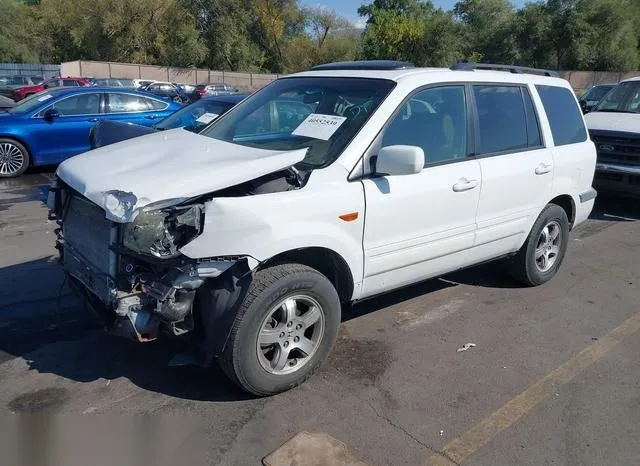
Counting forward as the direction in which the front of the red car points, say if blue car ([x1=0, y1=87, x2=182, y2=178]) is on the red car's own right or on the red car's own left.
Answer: on the red car's own left

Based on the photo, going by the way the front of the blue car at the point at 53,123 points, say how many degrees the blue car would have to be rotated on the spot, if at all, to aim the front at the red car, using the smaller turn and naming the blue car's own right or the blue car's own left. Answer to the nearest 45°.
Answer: approximately 90° to the blue car's own right

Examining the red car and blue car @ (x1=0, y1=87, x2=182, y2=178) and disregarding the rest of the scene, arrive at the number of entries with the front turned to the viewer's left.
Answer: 2

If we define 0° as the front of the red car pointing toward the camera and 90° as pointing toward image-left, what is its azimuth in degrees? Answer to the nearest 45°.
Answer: approximately 90°

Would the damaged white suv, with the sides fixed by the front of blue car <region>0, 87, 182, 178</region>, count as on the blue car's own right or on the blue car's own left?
on the blue car's own left

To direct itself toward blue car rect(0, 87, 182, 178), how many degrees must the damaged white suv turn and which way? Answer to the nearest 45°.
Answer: approximately 90° to its right

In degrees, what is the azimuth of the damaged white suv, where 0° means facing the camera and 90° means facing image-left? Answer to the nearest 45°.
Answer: approximately 45°

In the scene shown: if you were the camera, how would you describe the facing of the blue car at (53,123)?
facing to the left of the viewer
